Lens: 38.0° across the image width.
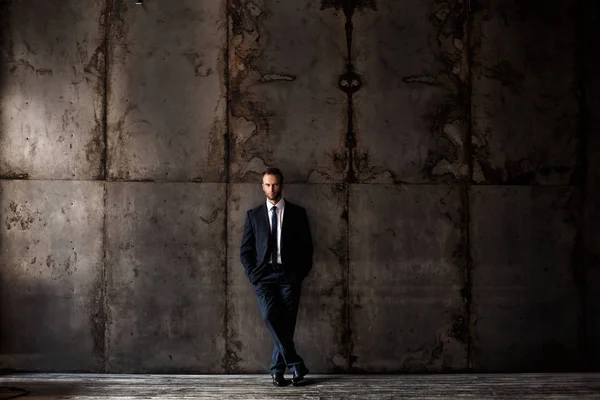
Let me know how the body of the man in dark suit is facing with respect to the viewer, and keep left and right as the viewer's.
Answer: facing the viewer

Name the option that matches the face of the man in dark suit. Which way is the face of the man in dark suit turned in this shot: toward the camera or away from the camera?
toward the camera
